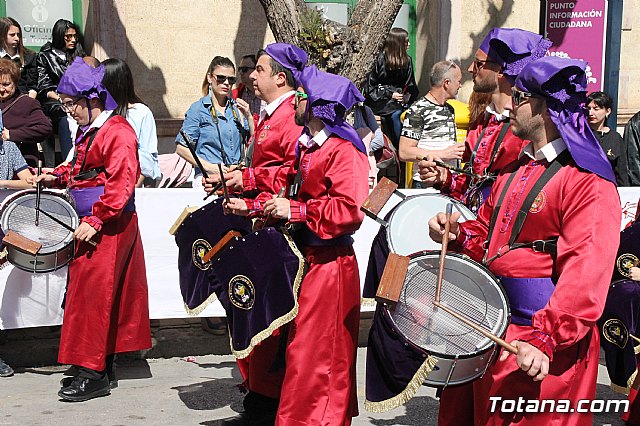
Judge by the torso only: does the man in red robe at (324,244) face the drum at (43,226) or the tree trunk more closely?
the drum

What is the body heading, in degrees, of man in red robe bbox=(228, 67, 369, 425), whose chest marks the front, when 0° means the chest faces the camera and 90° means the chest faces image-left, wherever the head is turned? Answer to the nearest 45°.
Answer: approximately 90°

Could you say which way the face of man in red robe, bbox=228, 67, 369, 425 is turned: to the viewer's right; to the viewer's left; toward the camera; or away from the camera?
to the viewer's left

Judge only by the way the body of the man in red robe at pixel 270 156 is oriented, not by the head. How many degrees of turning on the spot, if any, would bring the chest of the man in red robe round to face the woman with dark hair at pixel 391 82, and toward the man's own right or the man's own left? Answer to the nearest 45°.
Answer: approximately 90° to the man's own right

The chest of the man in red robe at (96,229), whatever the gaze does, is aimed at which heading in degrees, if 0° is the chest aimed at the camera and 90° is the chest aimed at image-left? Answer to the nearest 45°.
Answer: approximately 90°

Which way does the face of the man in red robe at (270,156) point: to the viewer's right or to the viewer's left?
to the viewer's left

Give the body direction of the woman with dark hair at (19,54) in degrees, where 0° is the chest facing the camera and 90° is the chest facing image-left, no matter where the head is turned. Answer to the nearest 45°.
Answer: approximately 0°
